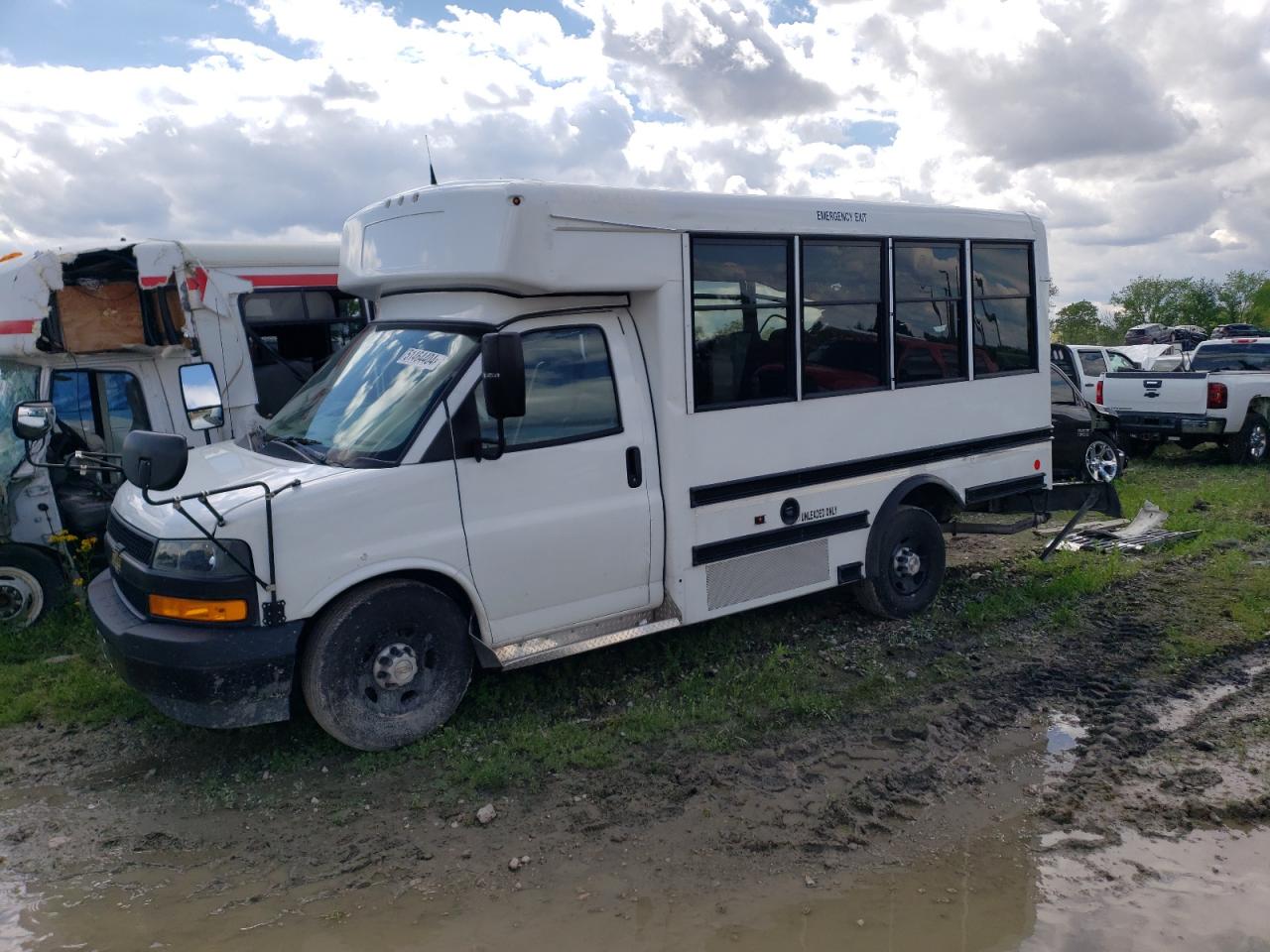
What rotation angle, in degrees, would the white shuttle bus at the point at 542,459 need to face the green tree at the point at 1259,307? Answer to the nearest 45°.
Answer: approximately 180°

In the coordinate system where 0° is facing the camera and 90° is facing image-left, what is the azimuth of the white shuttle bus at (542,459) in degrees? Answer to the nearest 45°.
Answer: approximately 45°

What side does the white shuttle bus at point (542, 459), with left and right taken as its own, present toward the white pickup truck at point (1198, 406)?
back

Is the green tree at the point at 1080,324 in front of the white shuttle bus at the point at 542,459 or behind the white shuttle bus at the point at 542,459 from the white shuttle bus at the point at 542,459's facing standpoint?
behind

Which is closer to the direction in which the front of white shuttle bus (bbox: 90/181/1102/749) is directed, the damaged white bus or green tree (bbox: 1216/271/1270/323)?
the damaged white bus

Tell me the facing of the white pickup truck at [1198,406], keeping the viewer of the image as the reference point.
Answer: facing away from the viewer and to the right of the viewer

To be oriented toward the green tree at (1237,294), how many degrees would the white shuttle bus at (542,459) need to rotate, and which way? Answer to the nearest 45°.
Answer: approximately 180°

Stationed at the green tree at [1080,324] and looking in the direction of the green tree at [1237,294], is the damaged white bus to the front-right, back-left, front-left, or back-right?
back-right

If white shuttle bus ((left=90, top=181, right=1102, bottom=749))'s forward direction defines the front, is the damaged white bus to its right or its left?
on its right

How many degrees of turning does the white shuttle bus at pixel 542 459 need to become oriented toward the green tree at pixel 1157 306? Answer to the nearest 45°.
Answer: approximately 180°
